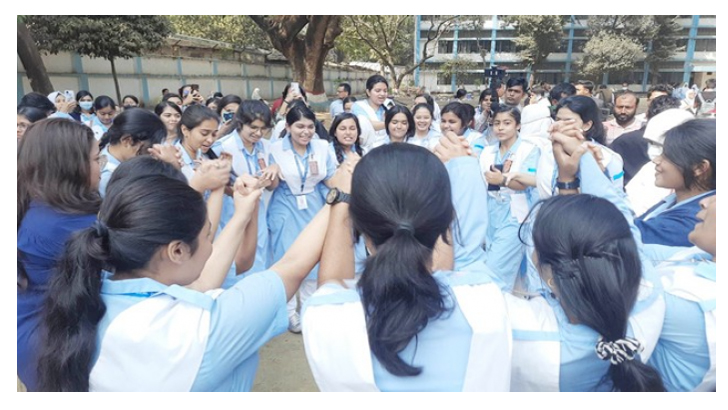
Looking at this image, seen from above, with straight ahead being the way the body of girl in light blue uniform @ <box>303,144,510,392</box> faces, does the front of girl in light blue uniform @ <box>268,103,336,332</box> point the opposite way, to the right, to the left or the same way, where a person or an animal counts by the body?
the opposite way

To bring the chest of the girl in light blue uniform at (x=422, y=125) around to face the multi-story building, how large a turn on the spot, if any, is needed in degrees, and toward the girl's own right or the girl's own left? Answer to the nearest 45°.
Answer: approximately 180°

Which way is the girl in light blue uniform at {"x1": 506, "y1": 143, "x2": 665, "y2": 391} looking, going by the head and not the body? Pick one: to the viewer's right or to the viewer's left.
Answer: to the viewer's left

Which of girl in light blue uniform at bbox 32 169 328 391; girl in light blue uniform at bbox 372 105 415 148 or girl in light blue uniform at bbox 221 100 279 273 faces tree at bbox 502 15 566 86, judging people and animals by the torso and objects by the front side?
girl in light blue uniform at bbox 32 169 328 391

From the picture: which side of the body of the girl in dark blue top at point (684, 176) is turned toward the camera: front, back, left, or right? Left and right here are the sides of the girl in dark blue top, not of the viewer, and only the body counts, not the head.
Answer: left

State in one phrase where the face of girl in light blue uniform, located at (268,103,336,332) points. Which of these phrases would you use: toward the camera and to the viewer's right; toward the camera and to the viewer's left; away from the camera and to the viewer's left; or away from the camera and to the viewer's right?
toward the camera and to the viewer's right

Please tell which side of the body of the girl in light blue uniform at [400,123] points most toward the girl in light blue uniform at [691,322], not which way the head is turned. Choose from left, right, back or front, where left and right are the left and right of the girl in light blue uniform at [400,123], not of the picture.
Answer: front

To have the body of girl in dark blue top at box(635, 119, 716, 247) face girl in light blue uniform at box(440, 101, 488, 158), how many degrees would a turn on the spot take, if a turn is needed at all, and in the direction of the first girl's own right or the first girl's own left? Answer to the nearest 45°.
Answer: approximately 45° to the first girl's own right

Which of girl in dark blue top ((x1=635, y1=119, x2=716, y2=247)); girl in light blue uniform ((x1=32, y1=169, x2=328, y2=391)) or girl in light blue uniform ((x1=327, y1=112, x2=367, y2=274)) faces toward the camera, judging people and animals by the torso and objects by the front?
girl in light blue uniform ((x1=327, y1=112, x2=367, y2=274))

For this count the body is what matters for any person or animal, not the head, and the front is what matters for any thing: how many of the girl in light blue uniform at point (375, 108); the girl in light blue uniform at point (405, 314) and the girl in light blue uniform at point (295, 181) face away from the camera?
1

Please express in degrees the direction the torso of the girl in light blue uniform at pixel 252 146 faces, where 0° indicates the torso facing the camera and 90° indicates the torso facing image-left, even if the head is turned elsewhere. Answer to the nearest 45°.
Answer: approximately 315°

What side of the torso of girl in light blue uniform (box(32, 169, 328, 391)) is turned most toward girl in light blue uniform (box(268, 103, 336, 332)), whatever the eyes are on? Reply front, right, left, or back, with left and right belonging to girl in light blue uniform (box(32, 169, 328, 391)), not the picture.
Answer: front

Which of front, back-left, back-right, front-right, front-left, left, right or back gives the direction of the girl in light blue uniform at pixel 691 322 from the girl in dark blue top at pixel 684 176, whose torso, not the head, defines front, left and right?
left
